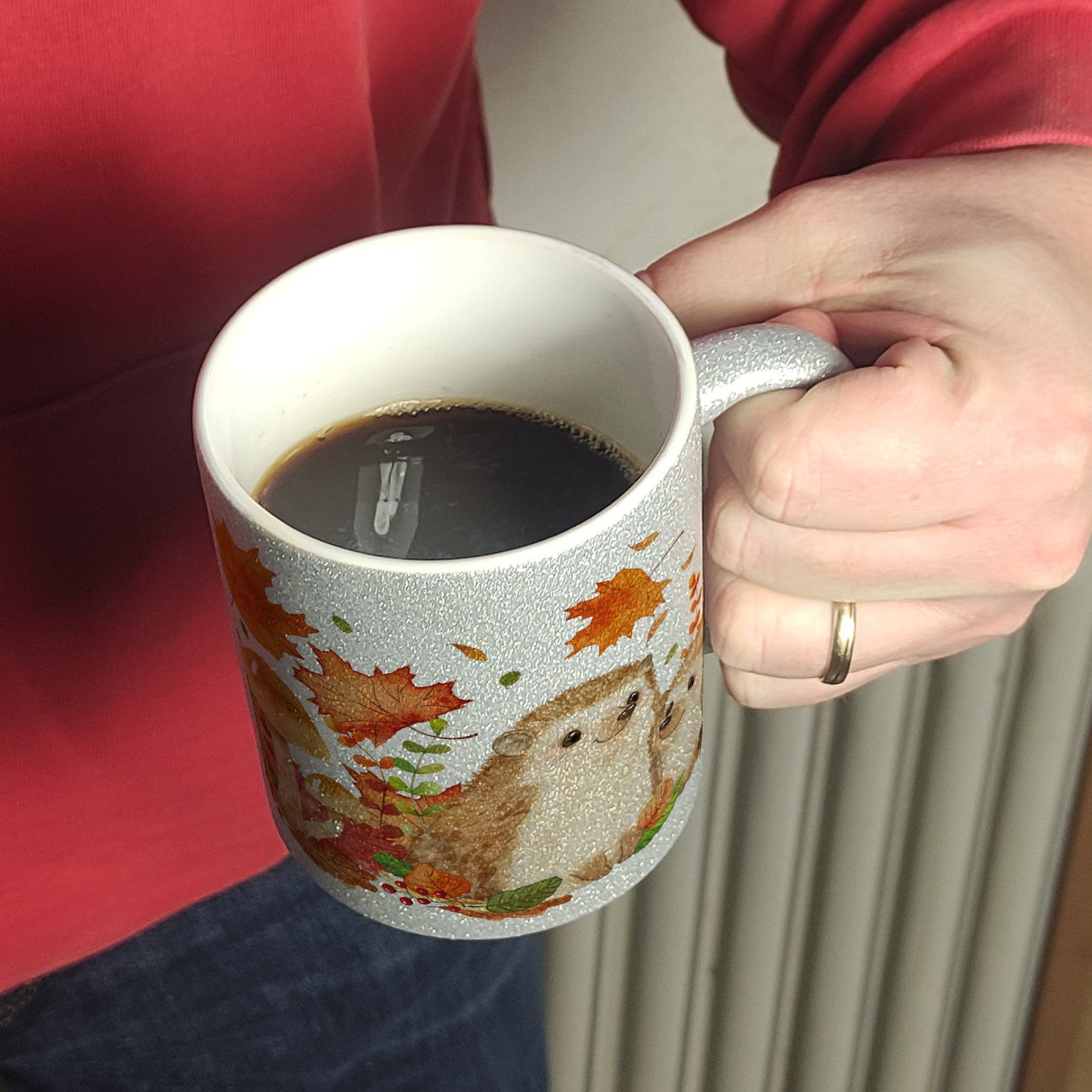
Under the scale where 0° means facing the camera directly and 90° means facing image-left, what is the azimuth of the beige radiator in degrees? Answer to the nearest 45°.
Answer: approximately 0°
